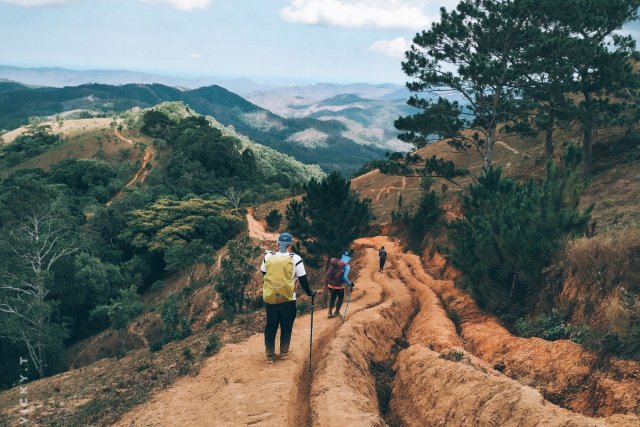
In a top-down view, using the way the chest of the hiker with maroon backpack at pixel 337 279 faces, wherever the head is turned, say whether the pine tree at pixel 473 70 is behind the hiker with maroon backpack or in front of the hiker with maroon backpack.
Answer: in front

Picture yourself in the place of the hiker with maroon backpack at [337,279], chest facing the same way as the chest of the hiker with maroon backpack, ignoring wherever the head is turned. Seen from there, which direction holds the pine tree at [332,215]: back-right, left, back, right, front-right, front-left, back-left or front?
front-left

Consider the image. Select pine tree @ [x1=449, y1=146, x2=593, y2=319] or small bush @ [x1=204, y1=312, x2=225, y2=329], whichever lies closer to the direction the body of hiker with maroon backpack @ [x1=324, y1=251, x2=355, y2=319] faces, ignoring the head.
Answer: the pine tree

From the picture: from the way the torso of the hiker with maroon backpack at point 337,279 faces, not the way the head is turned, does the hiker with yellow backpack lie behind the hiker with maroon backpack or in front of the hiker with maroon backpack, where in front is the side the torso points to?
behind

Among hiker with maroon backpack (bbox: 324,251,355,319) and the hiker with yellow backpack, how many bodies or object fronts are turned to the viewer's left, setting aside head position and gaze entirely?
0

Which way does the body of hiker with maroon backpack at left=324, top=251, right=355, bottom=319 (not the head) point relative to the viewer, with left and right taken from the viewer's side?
facing away from the viewer and to the right of the viewer

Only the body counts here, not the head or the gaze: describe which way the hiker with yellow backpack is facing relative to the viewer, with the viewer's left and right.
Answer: facing away from the viewer

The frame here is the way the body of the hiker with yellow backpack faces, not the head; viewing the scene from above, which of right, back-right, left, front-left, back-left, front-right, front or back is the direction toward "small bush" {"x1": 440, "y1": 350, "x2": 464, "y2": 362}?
right
